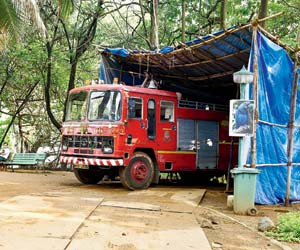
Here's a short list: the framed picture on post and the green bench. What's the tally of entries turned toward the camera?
2

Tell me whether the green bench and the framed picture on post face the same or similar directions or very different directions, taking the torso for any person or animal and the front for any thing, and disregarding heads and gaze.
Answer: same or similar directions

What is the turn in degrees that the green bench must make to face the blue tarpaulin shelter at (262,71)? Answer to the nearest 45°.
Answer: approximately 45° to its left

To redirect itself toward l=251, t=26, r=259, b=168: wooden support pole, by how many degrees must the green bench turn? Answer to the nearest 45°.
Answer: approximately 45° to its left

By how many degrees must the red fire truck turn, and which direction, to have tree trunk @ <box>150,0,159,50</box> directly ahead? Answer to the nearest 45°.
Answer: approximately 135° to its right

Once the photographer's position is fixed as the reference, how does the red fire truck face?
facing the viewer and to the left of the viewer

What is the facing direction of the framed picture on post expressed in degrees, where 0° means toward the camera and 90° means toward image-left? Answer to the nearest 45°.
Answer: approximately 0°

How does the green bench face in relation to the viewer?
toward the camera
